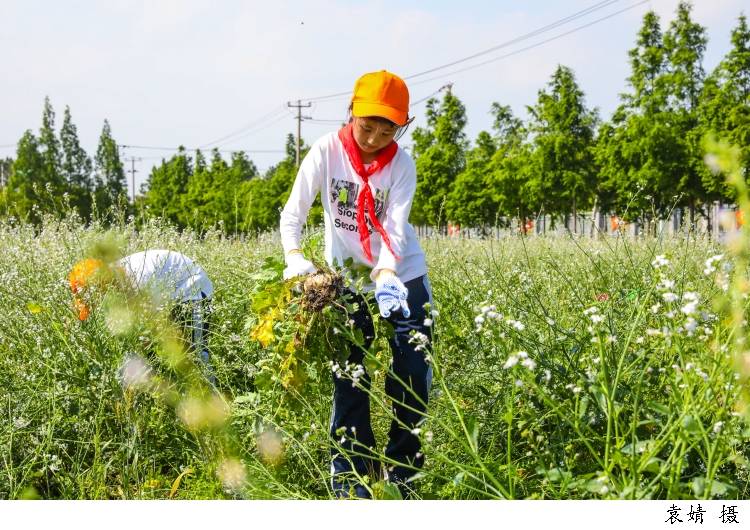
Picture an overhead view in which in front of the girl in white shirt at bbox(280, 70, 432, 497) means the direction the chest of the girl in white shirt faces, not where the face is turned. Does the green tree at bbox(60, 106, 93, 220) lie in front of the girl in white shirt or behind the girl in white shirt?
behind

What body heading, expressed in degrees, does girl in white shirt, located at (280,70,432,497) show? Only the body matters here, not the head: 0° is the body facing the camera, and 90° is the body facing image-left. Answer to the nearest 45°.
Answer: approximately 0°

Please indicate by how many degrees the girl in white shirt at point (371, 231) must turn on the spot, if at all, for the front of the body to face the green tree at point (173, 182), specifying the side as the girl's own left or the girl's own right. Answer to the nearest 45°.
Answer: approximately 180°

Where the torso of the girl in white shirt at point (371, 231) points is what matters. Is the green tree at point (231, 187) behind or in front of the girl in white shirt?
behind

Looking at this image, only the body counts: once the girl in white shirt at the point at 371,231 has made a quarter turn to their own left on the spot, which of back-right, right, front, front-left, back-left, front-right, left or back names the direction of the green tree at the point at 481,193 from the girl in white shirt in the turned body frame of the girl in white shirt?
left

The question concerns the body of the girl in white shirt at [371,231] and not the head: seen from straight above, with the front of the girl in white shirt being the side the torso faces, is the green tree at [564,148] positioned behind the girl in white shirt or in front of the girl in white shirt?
behind

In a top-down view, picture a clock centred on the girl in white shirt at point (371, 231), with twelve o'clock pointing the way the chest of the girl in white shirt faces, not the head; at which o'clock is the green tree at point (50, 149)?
The green tree is roughly at 5 o'clock from the girl in white shirt.

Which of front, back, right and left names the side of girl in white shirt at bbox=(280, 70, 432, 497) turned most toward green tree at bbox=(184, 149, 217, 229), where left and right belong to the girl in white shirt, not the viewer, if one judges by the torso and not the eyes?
back

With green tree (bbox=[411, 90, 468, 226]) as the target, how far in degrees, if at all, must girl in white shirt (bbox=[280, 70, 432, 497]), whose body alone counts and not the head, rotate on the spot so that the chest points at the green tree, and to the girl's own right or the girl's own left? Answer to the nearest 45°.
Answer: approximately 180°

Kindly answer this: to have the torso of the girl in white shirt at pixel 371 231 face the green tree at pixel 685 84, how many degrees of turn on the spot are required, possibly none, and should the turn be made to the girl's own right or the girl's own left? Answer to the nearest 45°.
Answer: approximately 135° to the girl's own left

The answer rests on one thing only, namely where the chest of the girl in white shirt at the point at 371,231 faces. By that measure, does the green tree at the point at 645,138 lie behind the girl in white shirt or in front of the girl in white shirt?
behind
